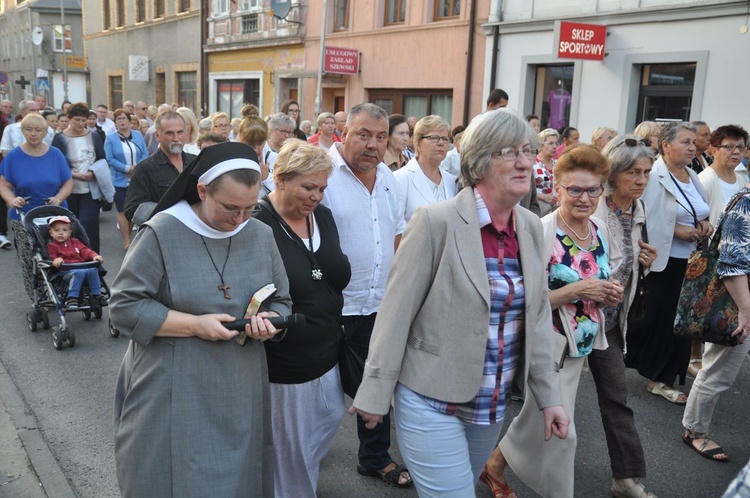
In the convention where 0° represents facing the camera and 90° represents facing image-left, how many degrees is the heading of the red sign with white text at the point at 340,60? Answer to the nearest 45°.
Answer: approximately 0°

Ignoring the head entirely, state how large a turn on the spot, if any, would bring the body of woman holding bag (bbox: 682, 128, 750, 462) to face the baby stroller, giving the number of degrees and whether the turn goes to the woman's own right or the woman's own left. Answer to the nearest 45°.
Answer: approximately 135° to the woman's own right

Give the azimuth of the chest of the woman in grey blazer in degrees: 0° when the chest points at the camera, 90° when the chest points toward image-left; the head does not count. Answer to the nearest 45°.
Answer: approximately 315°

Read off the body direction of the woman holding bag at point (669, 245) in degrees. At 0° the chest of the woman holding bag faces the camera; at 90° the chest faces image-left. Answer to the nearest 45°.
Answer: approximately 315°

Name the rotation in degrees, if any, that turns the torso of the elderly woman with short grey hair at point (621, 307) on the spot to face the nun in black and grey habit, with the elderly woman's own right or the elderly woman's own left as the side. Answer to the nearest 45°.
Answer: approximately 90° to the elderly woman's own right

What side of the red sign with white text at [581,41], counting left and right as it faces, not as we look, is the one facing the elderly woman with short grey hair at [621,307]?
front

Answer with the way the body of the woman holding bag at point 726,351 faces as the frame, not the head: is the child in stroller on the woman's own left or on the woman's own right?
on the woman's own right

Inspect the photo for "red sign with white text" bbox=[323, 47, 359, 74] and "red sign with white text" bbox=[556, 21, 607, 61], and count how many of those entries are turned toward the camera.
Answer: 2

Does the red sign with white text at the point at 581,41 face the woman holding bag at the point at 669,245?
yes

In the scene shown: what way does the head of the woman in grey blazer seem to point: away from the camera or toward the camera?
toward the camera

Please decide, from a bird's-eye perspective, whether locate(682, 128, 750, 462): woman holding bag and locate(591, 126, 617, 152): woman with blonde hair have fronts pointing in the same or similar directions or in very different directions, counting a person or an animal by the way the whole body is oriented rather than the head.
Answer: same or similar directions

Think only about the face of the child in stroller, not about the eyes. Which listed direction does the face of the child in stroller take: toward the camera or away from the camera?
toward the camera

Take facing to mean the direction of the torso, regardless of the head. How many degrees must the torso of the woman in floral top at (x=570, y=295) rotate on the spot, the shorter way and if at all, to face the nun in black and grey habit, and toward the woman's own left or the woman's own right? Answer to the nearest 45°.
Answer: approximately 90° to the woman's own right

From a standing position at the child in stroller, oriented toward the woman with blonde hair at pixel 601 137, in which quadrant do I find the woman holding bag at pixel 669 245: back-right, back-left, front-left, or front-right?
front-right

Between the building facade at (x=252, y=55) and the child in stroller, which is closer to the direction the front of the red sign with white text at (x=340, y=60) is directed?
the child in stroller

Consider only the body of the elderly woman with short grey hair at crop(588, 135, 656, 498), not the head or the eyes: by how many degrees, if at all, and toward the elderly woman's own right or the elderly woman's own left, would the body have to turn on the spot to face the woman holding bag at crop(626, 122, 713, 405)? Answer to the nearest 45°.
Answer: approximately 135° to the elderly woman's own left

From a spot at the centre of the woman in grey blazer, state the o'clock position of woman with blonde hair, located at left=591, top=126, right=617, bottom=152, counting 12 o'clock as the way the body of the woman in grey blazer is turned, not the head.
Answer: The woman with blonde hair is roughly at 8 o'clock from the woman in grey blazer.

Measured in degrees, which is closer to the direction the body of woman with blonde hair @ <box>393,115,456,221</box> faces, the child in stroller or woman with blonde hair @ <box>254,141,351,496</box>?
the woman with blonde hair

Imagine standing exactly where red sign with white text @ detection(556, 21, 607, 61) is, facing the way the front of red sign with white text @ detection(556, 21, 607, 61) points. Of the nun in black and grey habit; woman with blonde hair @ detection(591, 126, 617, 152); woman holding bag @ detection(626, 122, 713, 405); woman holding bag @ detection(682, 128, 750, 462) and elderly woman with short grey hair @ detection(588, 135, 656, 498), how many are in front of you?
5

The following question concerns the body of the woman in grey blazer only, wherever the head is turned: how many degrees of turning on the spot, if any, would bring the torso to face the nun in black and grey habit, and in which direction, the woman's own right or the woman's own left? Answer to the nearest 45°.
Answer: approximately 135° to the woman's own right

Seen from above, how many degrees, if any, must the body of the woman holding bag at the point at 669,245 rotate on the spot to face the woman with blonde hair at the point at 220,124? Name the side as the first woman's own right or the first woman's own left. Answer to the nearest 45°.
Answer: approximately 135° to the first woman's own right
